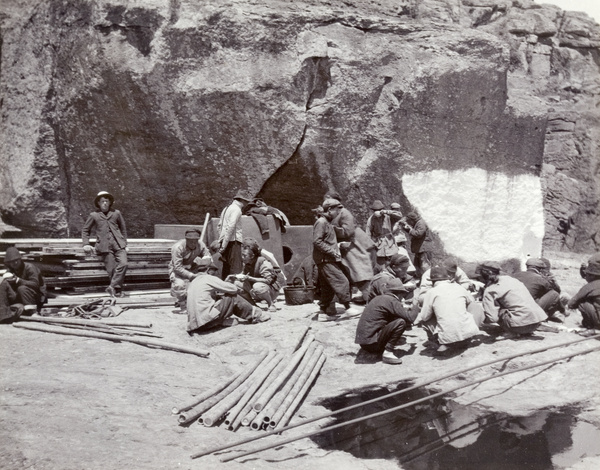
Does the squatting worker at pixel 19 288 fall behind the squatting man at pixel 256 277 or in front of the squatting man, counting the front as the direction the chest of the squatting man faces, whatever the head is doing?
in front

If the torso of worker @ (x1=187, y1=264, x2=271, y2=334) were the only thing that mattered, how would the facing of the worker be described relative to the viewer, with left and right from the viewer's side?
facing away from the viewer and to the right of the viewer

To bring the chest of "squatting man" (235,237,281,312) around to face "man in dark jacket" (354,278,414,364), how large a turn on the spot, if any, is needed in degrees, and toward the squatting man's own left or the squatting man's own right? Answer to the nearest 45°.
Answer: approximately 90° to the squatting man's own left

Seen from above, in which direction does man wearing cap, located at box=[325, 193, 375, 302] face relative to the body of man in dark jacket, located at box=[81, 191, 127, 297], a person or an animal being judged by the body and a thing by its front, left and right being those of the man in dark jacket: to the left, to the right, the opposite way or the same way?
to the right
